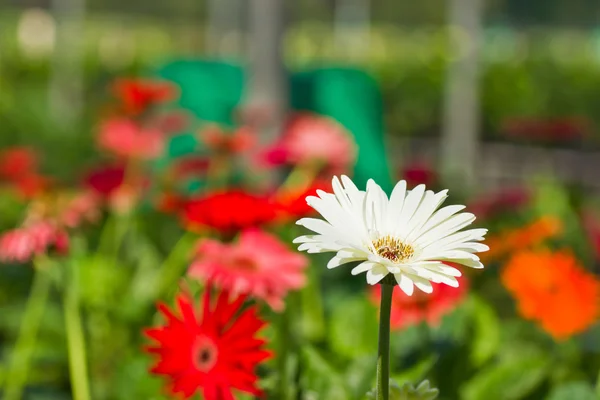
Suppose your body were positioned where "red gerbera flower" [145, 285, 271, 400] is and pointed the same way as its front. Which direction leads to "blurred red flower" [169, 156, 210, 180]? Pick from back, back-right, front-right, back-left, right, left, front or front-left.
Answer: back

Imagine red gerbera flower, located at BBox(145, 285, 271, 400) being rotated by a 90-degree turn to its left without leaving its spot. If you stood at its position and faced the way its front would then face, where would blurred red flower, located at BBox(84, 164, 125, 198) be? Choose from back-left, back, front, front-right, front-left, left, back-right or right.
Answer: left

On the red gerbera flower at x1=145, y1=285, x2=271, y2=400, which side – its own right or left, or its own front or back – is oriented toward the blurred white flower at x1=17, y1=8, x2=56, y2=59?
back

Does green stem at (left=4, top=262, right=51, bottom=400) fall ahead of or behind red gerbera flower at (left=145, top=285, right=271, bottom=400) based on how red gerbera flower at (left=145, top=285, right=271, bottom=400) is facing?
behind

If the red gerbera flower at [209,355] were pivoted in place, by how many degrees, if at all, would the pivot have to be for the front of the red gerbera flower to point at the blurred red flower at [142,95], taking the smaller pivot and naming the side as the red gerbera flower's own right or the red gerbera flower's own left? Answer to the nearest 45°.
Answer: approximately 180°

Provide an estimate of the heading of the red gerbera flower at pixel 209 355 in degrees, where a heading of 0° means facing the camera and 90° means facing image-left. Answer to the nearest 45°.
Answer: approximately 0°

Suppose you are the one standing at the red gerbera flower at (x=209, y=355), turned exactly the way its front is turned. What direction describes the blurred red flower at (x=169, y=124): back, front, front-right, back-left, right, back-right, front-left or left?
back

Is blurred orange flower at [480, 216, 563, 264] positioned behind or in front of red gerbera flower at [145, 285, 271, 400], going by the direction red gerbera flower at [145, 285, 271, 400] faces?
behind

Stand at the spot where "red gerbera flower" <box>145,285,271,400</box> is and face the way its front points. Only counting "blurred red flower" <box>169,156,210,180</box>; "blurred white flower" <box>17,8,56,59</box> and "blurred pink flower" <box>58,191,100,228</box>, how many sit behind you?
3

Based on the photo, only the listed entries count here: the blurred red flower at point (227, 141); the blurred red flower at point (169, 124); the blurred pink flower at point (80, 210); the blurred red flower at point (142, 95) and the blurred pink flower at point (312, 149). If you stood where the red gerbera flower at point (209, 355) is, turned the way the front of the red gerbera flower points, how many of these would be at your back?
5

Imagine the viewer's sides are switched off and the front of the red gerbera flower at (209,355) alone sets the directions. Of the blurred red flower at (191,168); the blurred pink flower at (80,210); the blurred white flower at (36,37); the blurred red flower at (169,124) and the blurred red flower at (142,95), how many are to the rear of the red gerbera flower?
5

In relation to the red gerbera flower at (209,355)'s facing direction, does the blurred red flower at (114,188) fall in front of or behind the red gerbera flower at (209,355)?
behind

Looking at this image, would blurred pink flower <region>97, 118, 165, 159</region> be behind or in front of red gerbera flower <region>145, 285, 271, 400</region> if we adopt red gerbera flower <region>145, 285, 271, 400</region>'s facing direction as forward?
behind
